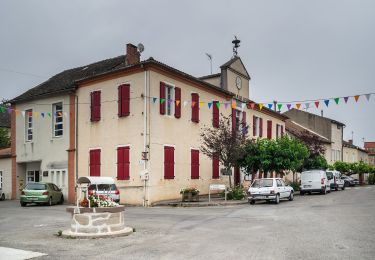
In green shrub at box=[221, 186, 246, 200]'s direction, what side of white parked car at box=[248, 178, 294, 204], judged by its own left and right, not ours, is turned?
left

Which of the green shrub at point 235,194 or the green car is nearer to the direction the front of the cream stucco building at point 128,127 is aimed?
the green shrub

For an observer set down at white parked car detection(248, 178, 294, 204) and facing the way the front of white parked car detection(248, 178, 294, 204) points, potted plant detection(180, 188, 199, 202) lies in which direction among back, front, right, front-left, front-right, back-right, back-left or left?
back-left

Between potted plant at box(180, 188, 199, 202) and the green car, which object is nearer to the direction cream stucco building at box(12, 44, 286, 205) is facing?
the potted plant

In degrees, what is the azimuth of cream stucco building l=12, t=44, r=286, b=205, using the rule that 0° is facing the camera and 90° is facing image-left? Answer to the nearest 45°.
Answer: approximately 315°

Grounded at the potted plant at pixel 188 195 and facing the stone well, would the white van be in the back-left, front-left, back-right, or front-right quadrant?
back-left

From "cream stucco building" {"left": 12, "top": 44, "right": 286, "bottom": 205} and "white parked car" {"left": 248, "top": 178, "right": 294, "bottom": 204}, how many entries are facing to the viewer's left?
0

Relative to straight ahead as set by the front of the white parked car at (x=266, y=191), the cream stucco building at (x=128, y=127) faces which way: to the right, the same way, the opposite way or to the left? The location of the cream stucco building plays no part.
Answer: to the right

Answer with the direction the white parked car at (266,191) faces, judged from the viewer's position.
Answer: facing away from the viewer and to the right of the viewer
